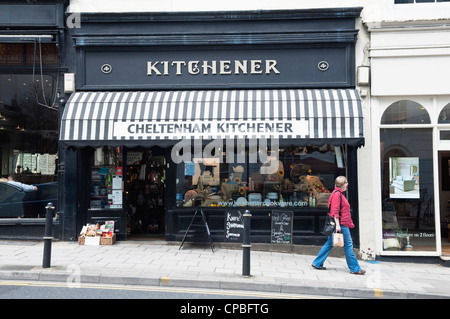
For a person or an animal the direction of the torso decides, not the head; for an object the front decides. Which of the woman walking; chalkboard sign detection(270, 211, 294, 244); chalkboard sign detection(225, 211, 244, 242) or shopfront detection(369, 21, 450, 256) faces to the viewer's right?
the woman walking

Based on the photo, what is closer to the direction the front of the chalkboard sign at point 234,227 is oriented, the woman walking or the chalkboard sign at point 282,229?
the woman walking

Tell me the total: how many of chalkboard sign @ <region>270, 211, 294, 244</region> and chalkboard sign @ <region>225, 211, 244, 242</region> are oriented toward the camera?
2

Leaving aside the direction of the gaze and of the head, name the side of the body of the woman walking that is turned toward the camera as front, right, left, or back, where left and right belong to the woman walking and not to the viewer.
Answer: right

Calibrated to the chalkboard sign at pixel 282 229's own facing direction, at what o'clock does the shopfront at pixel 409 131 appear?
The shopfront is roughly at 9 o'clock from the chalkboard sign.

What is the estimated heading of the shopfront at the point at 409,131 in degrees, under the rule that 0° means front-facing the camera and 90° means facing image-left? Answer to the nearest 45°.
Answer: approximately 0°

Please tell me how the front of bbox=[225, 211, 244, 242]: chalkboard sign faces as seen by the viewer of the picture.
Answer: facing the viewer

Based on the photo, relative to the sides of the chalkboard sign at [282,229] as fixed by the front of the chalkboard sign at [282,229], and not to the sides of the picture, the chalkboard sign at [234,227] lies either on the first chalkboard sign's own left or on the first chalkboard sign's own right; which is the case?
on the first chalkboard sign's own right

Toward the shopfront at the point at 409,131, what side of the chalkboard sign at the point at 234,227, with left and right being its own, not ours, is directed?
left

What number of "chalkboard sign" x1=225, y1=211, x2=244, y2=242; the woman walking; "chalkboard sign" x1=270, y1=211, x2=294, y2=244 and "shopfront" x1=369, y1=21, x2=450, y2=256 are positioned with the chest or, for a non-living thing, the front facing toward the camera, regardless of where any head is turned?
3

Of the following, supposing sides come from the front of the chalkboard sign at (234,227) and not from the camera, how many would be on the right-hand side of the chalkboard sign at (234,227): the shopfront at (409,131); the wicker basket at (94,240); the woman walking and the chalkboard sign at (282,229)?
1

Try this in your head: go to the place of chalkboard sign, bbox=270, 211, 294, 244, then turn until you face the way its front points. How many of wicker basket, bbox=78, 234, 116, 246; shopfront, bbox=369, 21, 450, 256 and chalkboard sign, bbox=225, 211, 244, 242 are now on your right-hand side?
2
